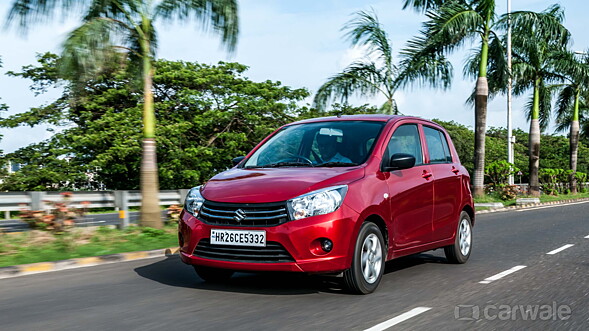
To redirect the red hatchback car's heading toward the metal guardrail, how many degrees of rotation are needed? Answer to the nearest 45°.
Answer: approximately 90° to its right

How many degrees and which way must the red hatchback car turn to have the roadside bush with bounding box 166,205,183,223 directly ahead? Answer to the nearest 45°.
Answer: approximately 90° to its right

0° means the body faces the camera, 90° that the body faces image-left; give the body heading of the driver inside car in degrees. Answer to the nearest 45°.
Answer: approximately 45°

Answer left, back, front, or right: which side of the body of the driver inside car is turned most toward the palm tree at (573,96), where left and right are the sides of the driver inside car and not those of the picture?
back

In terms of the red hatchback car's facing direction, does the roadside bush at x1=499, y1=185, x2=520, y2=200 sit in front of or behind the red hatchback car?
behind

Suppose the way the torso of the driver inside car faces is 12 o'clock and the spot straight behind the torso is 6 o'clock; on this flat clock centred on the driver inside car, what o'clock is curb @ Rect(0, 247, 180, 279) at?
The curb is roughly at 2 o'clock from the driver inside car.

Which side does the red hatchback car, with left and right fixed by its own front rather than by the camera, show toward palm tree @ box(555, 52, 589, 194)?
back

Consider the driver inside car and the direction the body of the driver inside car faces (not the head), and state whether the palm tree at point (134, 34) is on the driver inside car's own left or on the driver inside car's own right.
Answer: on the driver inside car's own right

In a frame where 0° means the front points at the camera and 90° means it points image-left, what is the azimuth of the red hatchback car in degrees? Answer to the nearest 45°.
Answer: approximately 45°
